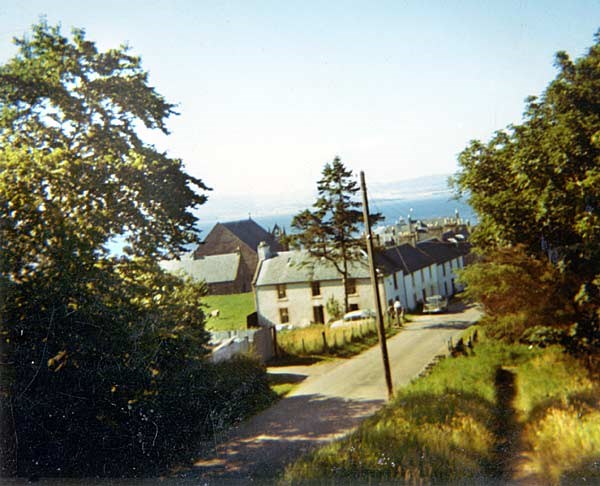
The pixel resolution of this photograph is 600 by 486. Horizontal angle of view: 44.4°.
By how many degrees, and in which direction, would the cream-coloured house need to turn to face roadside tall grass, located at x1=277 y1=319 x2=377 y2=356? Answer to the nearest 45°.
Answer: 0° — it already faces it

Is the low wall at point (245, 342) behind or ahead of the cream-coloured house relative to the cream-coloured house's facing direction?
ahead

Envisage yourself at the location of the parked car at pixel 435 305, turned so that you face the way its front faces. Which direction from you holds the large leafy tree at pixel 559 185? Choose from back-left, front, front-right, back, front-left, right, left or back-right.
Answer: front-left

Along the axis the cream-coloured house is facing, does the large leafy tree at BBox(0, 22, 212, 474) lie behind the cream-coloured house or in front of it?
in front

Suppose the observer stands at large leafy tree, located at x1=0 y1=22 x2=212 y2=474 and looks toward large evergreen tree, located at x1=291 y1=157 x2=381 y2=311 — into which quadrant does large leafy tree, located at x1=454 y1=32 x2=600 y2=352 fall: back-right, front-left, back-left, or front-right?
front-right

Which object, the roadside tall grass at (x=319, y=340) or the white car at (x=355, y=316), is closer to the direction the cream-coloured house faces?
the roadside tall grass

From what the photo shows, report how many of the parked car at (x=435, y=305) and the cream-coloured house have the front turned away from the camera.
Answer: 0

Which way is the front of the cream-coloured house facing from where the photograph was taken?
facing the viewer

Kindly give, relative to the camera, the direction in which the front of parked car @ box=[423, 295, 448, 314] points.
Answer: facing the viewer and to the left of the viewer

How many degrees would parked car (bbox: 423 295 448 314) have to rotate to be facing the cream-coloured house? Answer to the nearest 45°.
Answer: approximately 90° to its right
